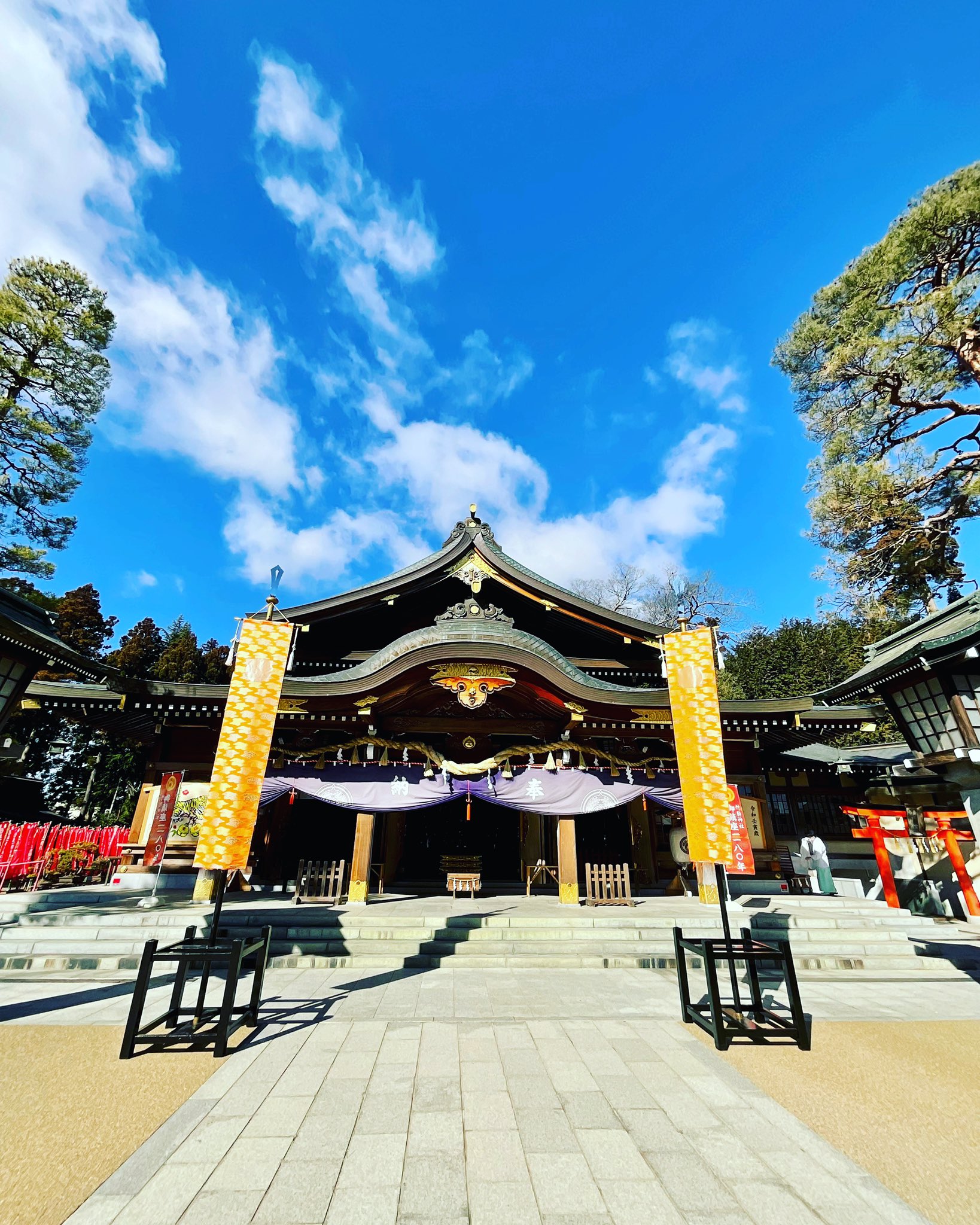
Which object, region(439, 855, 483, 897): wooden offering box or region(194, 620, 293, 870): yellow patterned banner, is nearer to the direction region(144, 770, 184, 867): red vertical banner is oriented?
the yellow patterned banner

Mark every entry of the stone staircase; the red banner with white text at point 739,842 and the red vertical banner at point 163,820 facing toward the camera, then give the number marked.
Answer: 3

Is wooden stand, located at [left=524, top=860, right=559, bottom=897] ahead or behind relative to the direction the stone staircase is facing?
behind

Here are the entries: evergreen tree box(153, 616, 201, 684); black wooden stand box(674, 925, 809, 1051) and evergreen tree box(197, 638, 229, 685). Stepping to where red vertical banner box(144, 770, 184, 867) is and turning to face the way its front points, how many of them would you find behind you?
2

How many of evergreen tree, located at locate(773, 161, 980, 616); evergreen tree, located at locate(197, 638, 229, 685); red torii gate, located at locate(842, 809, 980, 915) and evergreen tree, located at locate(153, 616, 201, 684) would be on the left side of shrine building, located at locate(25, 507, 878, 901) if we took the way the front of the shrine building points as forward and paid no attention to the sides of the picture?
2

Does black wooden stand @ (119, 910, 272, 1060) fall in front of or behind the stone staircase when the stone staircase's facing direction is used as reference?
in front

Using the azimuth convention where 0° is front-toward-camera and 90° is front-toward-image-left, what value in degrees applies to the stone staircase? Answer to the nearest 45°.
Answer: approximately 0°

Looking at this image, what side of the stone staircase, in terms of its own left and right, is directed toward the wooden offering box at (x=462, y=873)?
back

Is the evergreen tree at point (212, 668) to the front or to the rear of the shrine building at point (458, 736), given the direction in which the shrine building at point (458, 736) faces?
to the rear

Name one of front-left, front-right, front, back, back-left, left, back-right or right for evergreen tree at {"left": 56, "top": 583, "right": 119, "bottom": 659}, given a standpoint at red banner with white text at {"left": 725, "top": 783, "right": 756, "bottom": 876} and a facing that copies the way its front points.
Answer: right
